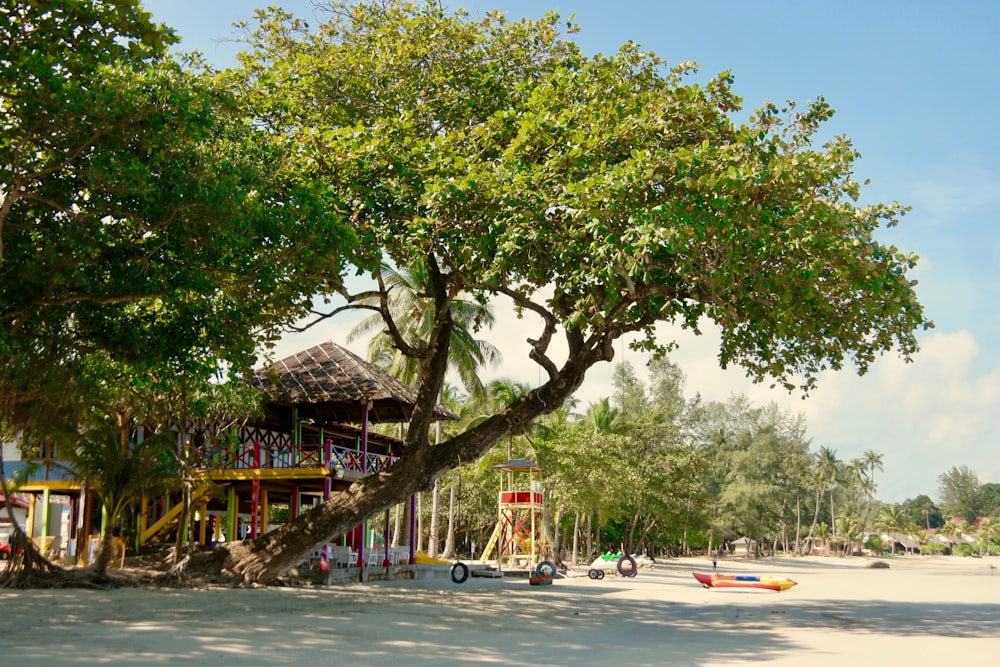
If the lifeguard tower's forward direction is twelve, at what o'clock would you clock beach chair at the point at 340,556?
The beach chair is roughly at 4 o'clock from the lifeguard tower.

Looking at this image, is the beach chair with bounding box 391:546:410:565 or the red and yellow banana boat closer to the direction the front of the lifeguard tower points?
the red and yellow banana boat

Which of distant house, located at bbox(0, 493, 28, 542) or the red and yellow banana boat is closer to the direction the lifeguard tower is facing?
the red and yellow banana boat

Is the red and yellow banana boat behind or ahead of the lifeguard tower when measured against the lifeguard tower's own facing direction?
ahead

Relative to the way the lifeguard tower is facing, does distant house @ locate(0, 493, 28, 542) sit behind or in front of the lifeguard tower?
behind

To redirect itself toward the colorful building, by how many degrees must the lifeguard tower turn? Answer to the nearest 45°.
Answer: approximately 135° to its right

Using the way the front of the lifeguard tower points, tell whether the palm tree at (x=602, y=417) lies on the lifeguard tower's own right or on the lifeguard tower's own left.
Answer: on the lifeguard tower's own left
